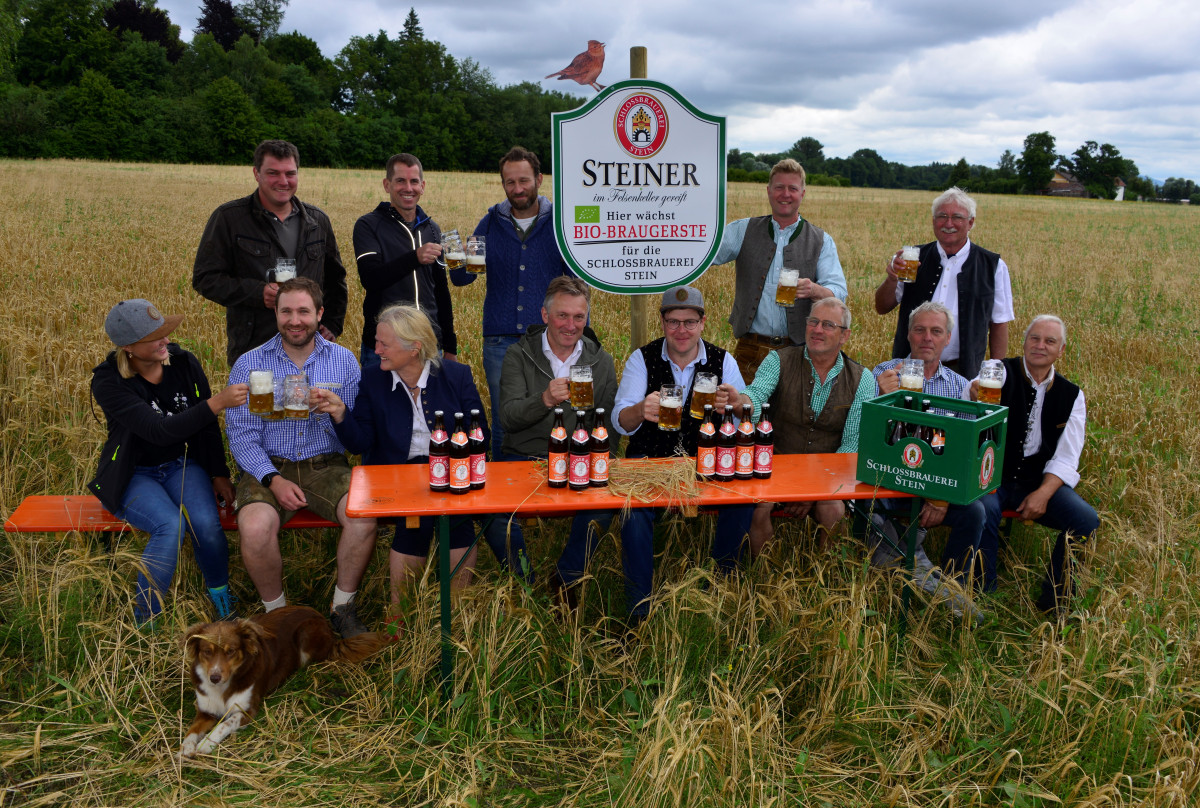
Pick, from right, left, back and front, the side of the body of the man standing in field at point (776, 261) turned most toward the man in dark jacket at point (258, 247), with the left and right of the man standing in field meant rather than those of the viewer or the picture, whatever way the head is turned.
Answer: right

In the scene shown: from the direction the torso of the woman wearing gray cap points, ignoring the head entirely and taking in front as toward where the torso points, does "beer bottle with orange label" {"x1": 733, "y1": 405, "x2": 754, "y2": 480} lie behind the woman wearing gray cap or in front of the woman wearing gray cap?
in front

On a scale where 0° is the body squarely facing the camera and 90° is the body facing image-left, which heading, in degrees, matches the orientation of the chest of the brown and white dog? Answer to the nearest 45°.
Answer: approximately 45°

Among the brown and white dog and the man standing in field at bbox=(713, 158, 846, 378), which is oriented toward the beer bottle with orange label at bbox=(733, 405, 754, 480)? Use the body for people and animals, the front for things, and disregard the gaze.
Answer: the man standing in field

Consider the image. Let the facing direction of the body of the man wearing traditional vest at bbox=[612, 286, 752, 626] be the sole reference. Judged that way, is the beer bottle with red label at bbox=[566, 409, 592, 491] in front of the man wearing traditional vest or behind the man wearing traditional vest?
in front

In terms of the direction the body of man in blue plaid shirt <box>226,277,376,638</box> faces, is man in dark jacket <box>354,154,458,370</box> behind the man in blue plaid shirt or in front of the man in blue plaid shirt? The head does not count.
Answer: behind

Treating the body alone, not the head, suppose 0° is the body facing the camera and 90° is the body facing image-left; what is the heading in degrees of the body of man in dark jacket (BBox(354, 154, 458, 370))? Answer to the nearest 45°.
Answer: approximately 315°

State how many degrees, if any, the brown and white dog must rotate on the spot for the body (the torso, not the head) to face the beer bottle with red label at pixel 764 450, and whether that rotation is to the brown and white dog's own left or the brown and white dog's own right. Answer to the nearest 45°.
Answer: approximately 135° to the brown and white dog's own left

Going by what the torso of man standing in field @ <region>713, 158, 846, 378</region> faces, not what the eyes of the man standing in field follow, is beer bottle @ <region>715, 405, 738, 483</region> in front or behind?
in front
